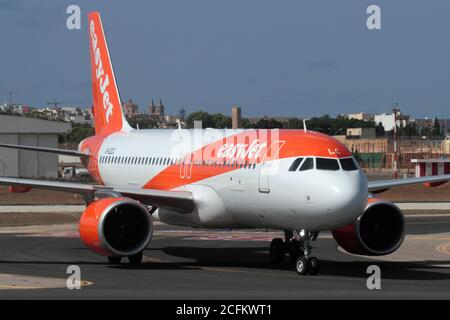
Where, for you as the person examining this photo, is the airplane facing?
facing the viewer and to the right of the viewer
